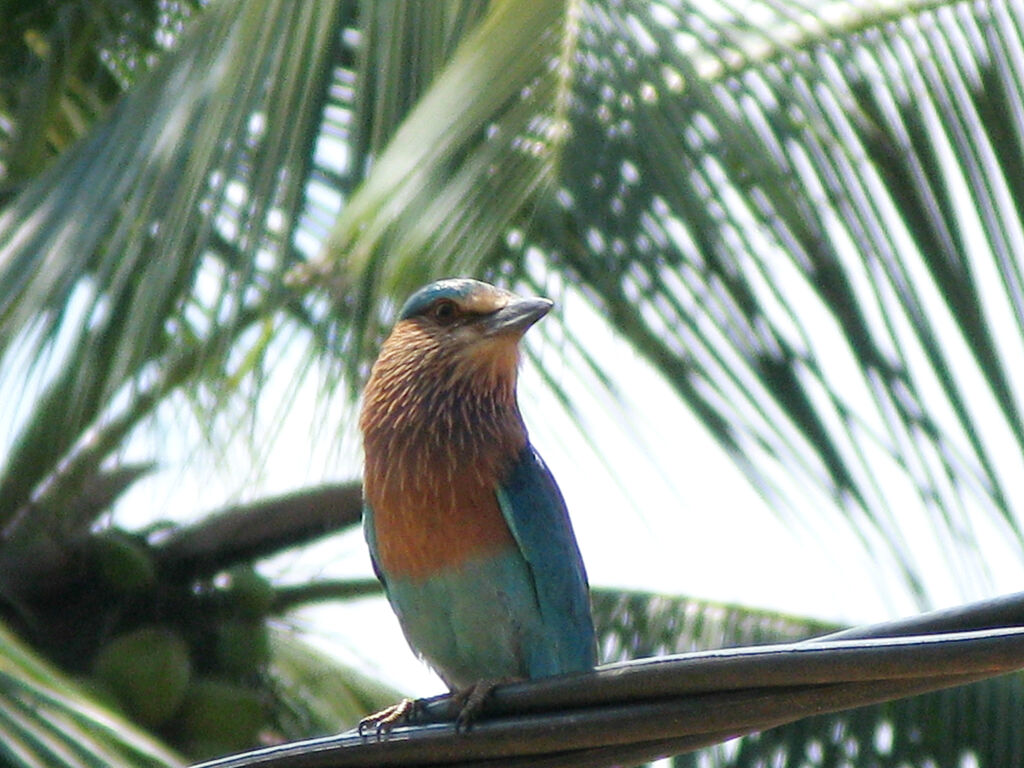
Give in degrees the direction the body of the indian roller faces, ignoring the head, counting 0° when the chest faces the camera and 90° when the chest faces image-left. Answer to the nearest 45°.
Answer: approximately 45°

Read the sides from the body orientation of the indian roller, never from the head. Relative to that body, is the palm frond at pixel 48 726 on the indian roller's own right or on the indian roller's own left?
on the indian roller's own right

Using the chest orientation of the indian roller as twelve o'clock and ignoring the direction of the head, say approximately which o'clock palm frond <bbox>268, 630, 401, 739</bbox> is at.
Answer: The palm frond is roughly at 4 o'clock from the indian roller.
